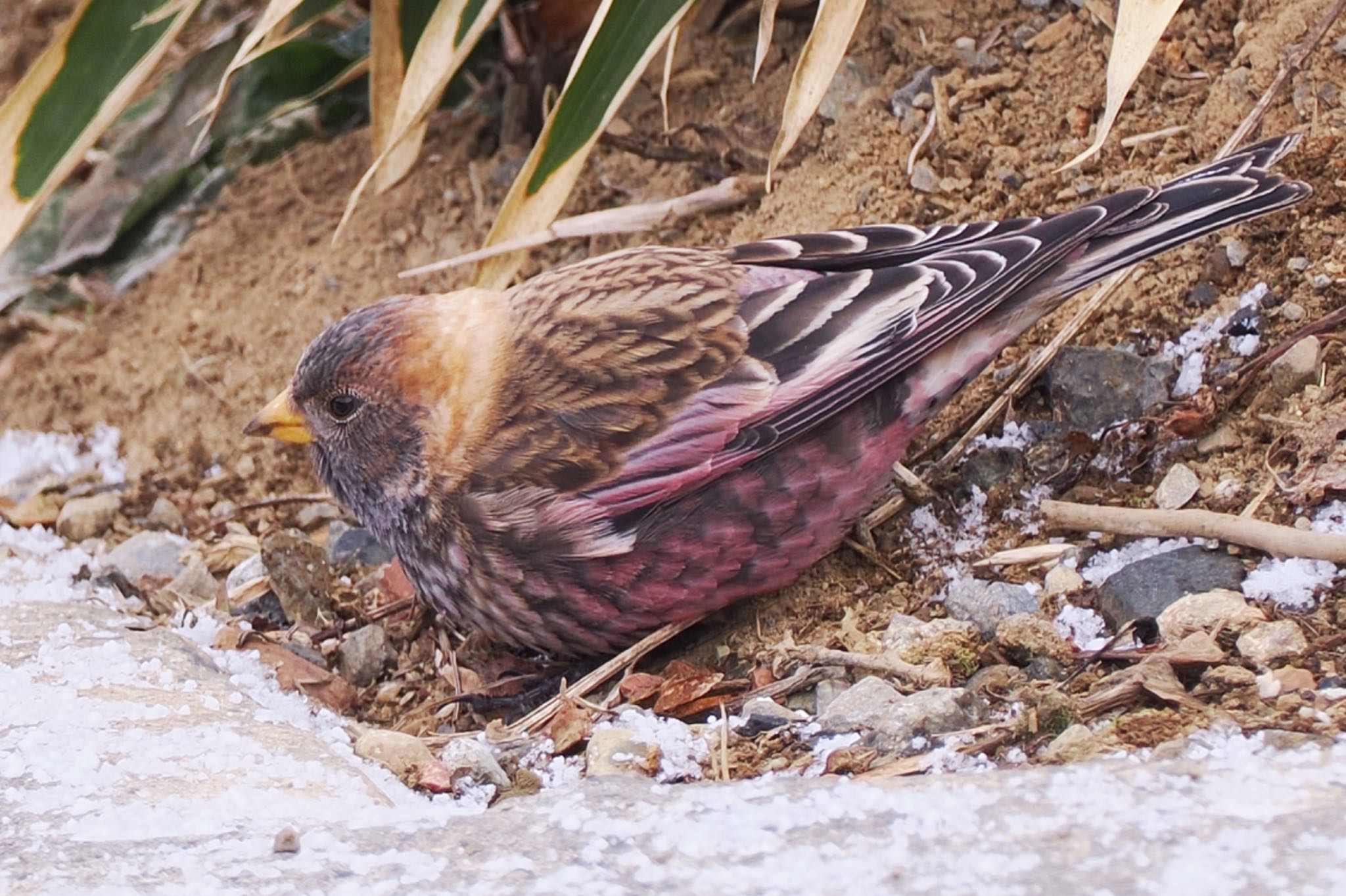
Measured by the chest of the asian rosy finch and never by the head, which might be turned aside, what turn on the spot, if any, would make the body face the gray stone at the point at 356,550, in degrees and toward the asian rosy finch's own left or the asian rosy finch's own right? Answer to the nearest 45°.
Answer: approximately 45° to the asian rosy finch's own right

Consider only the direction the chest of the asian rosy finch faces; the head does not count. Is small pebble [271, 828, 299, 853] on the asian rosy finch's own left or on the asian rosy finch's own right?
on the asian rosy finch's own left

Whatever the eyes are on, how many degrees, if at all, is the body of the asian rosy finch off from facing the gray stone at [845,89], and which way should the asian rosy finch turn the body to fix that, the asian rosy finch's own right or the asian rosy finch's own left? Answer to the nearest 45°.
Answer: approximately 90° to the asian rosy finch's own right

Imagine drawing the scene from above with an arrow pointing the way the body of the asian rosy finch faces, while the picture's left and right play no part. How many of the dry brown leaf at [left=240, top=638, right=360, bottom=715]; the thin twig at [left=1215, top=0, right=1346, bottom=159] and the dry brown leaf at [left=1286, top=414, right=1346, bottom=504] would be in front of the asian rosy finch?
1

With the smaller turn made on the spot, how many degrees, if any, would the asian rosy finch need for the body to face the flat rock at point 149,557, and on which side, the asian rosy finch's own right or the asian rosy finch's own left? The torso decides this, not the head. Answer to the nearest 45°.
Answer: approximately 45° to the asian rosy finch's own right

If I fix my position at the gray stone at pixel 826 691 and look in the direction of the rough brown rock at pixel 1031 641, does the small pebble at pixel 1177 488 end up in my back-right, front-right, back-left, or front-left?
front-left

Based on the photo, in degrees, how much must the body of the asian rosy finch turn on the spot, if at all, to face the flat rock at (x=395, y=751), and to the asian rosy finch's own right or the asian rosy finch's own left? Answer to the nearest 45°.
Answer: approximately 45° to the asian rosy finch's own left

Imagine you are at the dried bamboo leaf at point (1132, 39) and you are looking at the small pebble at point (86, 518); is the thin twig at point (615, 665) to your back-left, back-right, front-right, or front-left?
front-left

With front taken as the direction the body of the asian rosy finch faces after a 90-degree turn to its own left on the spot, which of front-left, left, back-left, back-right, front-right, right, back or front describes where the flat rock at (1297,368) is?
left

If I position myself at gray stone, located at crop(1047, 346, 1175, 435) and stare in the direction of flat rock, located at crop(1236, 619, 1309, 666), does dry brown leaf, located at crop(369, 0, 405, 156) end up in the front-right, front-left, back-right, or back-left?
back-right

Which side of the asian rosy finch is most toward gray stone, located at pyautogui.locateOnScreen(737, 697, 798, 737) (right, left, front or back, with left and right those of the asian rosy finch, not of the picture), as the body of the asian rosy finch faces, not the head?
left

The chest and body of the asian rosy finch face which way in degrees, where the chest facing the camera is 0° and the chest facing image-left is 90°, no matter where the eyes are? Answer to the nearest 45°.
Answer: approximately 90°

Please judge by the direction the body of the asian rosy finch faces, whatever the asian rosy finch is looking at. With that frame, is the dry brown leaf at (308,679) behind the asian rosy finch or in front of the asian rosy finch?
in front

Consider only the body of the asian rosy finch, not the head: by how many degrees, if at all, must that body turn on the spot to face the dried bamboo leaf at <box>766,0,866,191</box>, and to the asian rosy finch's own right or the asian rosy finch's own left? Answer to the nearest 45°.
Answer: approximately 135° to the asian rosy finch's own right

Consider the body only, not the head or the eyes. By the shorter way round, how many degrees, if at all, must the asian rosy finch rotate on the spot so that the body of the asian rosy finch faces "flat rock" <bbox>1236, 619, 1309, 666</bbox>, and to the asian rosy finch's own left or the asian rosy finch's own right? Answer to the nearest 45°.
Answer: approximately 135° to the asian rosy finch's own left

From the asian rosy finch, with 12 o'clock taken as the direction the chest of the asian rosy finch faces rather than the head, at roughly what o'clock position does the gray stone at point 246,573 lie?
The gray stone is roughly at 1 o'clock from the asian rosy finch.

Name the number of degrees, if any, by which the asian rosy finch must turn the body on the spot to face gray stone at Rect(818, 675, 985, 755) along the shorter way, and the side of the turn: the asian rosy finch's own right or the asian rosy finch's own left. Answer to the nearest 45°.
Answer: approximately 90° to the asian rosy finch's own left
